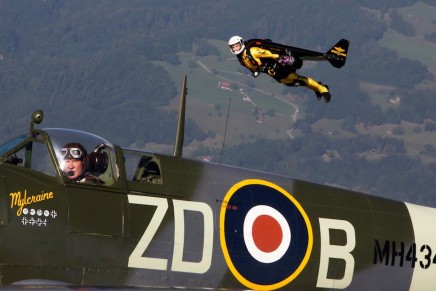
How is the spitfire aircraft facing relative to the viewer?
to the viewer's left

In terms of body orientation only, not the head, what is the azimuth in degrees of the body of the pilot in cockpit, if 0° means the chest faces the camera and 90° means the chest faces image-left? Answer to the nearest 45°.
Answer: approximately 45°

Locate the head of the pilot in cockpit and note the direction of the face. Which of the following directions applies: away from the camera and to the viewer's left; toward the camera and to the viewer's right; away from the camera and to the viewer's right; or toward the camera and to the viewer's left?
toward the camera and to the viewer's left
